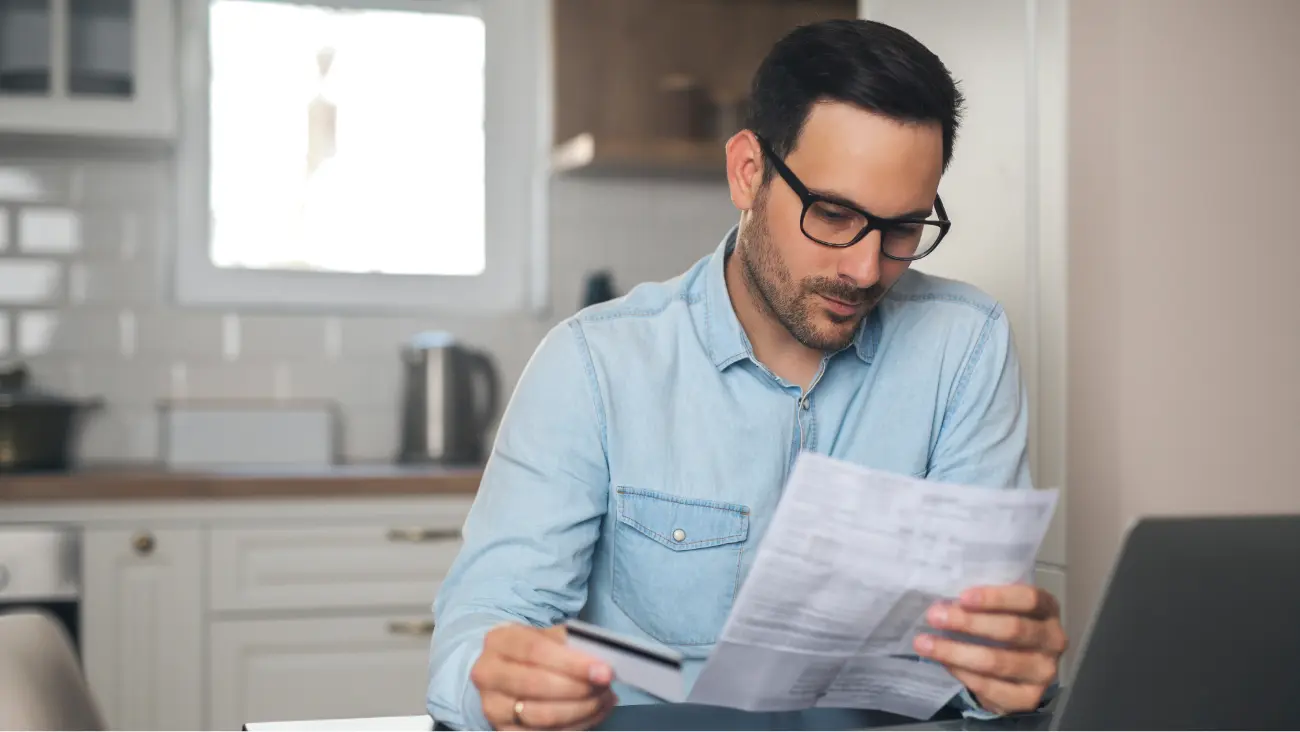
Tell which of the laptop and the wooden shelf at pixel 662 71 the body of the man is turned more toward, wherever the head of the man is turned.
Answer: the laptop

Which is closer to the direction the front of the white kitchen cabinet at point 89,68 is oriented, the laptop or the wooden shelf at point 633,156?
the laptop

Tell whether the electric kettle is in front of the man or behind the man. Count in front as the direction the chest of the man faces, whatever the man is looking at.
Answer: behind

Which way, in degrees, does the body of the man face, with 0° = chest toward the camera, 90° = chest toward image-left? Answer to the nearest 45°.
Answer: approximately 315°

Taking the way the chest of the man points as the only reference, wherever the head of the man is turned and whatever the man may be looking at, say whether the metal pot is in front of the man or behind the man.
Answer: behind

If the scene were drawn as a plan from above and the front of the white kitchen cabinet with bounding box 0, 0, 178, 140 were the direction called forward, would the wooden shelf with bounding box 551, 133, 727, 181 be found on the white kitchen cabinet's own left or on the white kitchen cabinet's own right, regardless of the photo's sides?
on the white kitchen cabinet's own left
